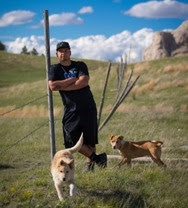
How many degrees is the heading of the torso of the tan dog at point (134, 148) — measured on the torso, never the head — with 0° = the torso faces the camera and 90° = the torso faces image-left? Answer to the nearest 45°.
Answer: approximately 90°

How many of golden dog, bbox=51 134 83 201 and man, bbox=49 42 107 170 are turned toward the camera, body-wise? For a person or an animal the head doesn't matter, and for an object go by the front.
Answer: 2

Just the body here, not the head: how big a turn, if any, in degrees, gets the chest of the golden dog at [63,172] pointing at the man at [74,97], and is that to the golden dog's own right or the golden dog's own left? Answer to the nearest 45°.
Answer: approximately 180°

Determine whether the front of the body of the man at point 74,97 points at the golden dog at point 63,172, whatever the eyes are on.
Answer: yes

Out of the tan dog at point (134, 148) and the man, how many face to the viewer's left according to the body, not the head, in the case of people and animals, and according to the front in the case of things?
1

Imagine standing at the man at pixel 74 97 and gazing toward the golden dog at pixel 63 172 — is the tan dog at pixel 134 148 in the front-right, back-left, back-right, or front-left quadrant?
back-left

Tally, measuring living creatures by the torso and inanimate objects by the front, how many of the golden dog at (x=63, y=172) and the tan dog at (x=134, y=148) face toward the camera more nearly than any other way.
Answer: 1

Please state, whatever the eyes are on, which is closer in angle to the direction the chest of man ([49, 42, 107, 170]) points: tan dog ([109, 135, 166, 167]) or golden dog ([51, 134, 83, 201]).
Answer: the golden dog

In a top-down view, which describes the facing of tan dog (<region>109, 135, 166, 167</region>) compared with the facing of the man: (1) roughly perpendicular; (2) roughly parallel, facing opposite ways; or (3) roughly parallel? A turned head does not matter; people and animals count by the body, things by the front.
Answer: roughly perpendicular

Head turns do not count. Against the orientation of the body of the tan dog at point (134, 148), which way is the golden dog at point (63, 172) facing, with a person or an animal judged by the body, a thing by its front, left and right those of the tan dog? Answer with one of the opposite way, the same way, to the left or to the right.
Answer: to the left
